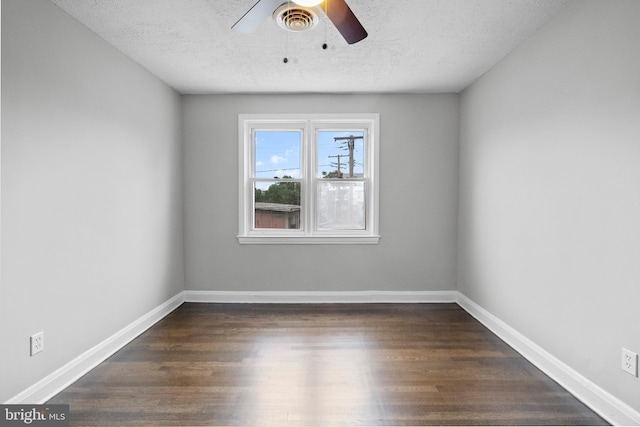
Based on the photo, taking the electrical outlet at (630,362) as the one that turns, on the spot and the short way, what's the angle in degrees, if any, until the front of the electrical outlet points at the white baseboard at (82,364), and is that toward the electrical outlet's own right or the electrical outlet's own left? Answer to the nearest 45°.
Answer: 0° — it already faces it

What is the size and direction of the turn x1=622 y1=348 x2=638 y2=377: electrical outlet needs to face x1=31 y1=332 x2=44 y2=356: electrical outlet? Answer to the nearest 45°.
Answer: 0° — it already faces it

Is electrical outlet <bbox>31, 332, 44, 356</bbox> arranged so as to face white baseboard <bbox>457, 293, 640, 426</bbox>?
yes

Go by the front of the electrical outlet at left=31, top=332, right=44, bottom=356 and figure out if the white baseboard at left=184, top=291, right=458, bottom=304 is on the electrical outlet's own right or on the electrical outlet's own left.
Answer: on the electrical outlet's own left

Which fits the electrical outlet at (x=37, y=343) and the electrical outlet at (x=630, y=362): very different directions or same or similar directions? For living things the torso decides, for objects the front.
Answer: very different directions

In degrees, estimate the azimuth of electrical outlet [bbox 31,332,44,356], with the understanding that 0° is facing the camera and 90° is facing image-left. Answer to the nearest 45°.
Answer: approximately 315°

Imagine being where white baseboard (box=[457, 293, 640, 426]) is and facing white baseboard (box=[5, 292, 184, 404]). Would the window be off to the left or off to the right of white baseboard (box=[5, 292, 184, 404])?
right

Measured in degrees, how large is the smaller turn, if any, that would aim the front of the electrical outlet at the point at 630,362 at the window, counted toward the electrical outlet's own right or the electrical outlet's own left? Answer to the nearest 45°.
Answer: approximately 45° to the electrical outlet's own right

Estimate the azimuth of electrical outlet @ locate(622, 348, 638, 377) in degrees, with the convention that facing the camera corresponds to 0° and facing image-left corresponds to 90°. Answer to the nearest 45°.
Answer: approximately 45°
